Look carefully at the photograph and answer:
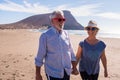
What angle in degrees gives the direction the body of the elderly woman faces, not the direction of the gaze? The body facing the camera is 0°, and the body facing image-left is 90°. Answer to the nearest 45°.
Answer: approximately 0°

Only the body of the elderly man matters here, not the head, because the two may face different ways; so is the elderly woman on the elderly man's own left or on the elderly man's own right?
on the elderly man's own left

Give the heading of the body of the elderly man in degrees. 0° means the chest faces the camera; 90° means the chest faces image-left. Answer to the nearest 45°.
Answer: approximately 315°

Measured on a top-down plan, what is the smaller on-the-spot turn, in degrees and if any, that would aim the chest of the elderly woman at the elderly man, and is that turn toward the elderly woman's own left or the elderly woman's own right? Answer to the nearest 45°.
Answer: approximately 45° to the elderly woman's own right
